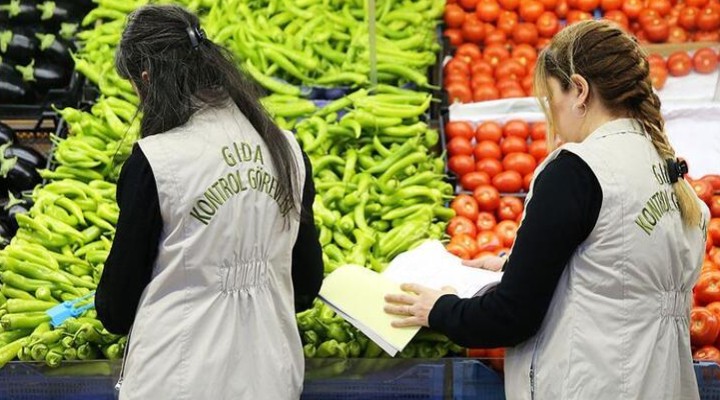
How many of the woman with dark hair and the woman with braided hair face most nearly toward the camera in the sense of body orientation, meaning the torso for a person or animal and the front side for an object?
0

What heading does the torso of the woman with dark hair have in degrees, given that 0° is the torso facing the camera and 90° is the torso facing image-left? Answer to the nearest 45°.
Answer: approximately 135°

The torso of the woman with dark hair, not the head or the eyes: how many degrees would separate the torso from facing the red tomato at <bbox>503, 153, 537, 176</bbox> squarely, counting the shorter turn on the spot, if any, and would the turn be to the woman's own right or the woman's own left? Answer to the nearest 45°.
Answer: approximately 90° to the woman's own right

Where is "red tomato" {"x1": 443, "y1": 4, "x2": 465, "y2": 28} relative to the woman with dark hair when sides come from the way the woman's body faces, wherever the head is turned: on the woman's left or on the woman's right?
on the woman's right

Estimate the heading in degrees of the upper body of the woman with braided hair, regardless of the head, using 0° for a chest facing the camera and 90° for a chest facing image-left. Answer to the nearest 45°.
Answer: approximately 135°

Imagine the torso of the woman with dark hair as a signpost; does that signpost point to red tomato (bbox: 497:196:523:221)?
no

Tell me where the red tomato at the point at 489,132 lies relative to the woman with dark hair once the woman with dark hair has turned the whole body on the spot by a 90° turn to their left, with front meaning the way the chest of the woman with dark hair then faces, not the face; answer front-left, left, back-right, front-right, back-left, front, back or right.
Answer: back

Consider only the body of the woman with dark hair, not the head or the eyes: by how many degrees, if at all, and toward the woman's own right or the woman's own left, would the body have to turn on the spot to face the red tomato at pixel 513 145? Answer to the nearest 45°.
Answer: approximately 90° to the woman's own right

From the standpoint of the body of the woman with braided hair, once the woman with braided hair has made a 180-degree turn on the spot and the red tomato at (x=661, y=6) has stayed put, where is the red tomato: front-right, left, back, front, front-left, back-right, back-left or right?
back-left

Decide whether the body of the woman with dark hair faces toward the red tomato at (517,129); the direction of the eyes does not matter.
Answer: no

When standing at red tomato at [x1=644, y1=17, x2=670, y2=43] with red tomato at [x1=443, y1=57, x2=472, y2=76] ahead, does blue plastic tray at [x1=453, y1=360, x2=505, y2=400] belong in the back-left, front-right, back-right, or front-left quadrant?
front-left

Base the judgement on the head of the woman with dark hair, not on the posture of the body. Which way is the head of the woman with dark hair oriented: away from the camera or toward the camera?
away from the camera

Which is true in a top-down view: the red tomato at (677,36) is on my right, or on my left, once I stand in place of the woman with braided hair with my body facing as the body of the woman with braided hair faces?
on my right

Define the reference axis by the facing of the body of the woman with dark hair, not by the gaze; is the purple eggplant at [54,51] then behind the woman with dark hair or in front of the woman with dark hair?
in front

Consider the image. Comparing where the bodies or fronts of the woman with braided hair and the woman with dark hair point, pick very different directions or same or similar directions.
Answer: same or similar directions

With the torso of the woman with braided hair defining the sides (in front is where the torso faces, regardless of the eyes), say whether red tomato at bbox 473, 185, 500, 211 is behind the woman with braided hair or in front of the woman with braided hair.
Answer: in front

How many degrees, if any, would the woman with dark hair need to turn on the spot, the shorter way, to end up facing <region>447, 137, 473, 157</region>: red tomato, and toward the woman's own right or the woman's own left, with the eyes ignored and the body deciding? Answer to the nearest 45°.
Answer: approximately 90° to the woman's own right

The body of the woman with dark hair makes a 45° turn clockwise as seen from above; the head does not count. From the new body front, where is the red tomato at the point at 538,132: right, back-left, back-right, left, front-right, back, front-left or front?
front-right
